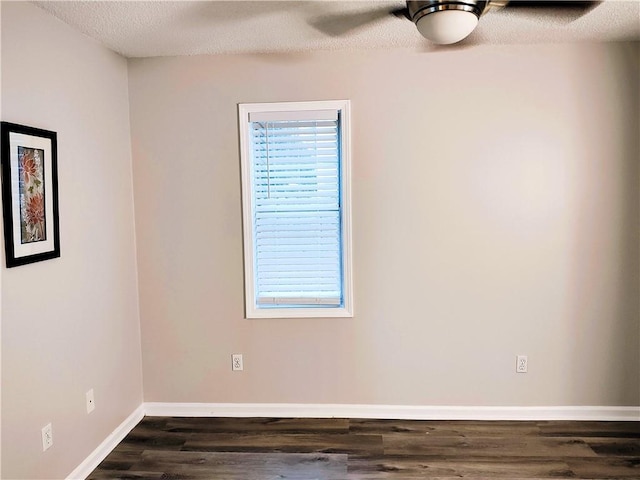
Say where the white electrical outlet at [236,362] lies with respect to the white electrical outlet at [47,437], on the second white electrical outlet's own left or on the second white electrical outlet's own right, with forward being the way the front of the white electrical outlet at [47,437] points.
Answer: on the second white electrical outlet's own left

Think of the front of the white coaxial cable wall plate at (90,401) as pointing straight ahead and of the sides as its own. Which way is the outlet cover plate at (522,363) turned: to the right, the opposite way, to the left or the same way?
to the right

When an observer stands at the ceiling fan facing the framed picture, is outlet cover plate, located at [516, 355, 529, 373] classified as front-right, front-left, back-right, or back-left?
back-right

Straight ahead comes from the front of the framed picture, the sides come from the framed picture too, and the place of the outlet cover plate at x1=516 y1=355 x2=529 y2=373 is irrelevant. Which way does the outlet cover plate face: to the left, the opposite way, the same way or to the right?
to the right

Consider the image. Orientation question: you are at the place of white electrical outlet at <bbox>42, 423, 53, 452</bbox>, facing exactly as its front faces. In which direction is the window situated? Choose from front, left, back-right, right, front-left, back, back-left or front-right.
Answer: front-left

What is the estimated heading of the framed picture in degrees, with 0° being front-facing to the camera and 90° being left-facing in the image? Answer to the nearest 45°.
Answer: approximately 315°

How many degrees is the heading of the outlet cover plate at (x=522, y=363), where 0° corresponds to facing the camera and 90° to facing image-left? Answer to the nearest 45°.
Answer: approximately 0°

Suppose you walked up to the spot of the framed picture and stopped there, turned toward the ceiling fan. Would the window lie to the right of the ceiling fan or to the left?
left
